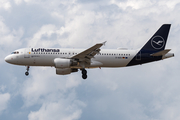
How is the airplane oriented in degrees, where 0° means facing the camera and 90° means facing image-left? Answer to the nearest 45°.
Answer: approximately 90°
